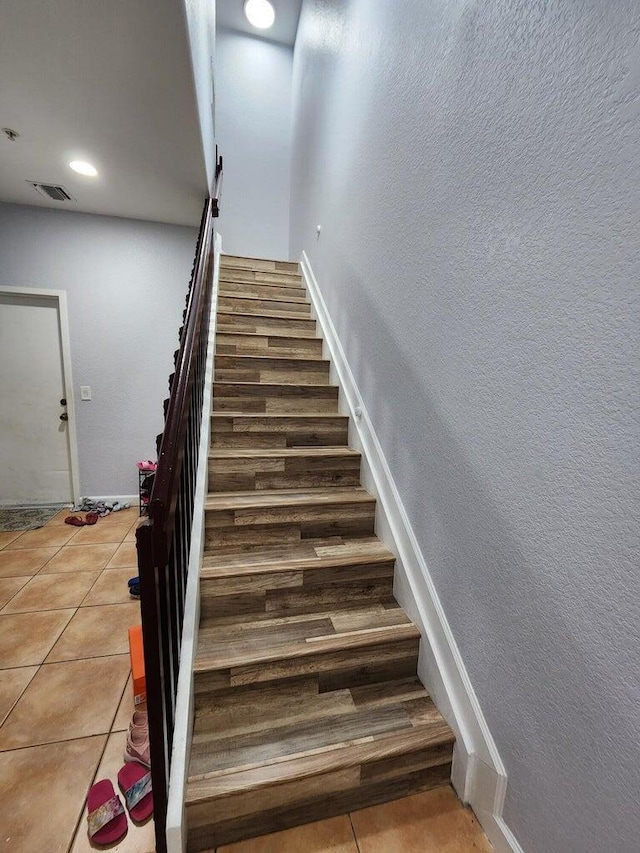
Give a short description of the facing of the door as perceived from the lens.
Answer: facing the viewer

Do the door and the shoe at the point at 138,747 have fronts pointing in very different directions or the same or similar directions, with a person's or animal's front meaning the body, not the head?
same or similar directions

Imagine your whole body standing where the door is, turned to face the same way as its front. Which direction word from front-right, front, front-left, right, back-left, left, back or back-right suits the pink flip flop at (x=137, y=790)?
front

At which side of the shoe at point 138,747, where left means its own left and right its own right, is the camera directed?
front

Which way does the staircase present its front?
toward the camera

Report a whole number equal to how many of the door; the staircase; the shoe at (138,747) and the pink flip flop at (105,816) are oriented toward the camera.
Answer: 4

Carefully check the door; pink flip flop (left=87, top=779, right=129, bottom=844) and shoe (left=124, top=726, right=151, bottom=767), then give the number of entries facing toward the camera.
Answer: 3

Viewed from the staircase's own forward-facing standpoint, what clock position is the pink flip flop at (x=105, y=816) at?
The pink flip flop is roughly at 2 o'clock from the staircase.

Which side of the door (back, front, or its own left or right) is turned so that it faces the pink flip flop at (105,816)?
front

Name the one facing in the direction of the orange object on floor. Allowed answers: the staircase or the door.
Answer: the door
